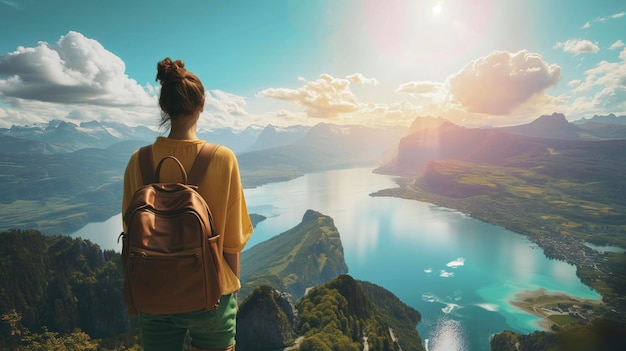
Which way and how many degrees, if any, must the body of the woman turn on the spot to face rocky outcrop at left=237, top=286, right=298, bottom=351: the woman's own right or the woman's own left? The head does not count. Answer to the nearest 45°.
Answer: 0° — they already face it

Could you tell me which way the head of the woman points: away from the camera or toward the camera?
away from the camera

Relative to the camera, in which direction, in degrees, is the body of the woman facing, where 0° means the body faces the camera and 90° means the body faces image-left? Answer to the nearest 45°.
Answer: approximately 180°
